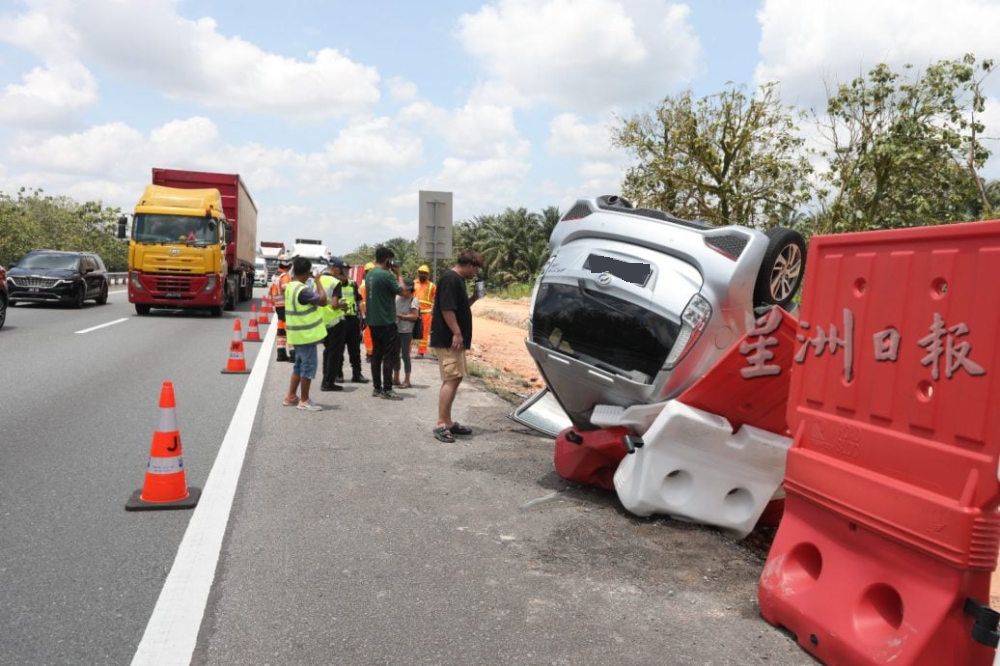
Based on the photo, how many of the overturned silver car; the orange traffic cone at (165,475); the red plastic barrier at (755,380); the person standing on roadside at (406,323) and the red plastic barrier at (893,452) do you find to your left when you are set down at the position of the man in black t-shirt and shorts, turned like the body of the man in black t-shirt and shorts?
1

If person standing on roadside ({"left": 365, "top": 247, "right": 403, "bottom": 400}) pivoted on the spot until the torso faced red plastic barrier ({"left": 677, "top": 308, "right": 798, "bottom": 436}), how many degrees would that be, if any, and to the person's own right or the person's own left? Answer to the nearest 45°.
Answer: approximately 135° to the person's own right

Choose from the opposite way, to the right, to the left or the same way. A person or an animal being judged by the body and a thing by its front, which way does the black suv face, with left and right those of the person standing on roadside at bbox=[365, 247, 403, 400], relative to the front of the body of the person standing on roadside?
the opposite way

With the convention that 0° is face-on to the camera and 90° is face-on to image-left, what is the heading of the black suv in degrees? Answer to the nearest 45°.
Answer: approximately 45°

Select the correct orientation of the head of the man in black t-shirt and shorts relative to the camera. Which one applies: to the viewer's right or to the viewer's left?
to the viewer's right

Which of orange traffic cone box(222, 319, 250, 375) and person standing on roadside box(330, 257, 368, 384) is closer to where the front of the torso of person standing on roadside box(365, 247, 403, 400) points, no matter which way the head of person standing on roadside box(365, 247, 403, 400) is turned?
the person standing on roadside

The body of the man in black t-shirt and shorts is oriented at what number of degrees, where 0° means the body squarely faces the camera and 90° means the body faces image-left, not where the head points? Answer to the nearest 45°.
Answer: approximately 270°

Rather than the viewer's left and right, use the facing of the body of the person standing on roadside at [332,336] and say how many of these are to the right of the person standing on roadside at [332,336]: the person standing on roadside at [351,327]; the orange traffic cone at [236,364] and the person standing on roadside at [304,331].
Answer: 1

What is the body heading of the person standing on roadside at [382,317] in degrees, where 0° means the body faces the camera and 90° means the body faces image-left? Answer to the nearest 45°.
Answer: approximately 225°

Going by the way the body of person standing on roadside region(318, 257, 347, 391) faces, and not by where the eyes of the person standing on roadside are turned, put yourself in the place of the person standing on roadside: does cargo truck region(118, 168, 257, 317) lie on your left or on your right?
on your left
